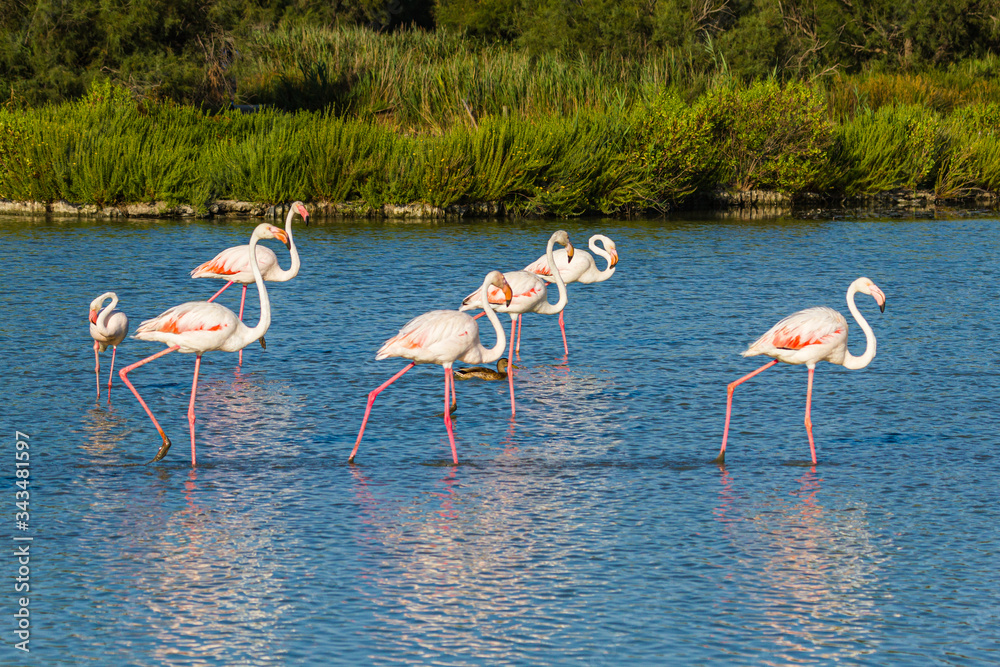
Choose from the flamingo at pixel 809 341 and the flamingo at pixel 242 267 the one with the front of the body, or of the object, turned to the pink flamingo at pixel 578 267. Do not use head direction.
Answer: the flamingo at pixel 242 267

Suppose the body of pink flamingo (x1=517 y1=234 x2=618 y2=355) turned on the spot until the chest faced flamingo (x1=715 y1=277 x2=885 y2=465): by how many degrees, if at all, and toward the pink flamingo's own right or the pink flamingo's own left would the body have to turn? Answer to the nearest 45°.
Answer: approximately 90° to the pink flamingo's own right

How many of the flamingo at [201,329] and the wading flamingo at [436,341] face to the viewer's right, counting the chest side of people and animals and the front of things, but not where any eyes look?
2

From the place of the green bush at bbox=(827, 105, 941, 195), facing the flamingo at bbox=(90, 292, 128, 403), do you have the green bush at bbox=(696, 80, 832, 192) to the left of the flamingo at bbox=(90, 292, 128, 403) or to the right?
right

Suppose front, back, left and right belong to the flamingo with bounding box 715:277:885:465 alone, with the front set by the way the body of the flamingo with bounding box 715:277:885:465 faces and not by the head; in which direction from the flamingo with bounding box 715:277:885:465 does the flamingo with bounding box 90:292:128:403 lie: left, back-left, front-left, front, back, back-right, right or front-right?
back

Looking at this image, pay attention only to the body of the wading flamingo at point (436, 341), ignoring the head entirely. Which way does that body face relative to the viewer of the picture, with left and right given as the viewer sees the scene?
facing to the right of the viewer

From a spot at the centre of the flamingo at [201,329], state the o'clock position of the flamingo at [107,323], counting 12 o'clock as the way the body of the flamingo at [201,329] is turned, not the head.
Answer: the flamingo at [107,323] is roughly at 8 o'clock from the flamingo at [201,329].

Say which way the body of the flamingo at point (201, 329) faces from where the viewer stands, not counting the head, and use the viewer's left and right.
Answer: facing to the right of the viewer

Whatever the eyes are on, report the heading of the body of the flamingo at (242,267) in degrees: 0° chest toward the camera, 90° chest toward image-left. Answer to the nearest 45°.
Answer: approximately 270°

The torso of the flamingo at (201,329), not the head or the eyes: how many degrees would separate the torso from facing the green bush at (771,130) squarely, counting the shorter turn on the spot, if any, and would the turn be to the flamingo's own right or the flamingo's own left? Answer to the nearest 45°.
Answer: approximately 45° to the flamingo's own left

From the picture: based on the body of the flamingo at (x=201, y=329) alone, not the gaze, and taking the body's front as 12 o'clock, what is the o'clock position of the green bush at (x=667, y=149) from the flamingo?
The green bush is roughly at 10 o'clock from the flamingo.

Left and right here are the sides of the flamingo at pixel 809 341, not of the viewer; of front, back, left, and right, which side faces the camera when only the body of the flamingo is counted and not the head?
right
